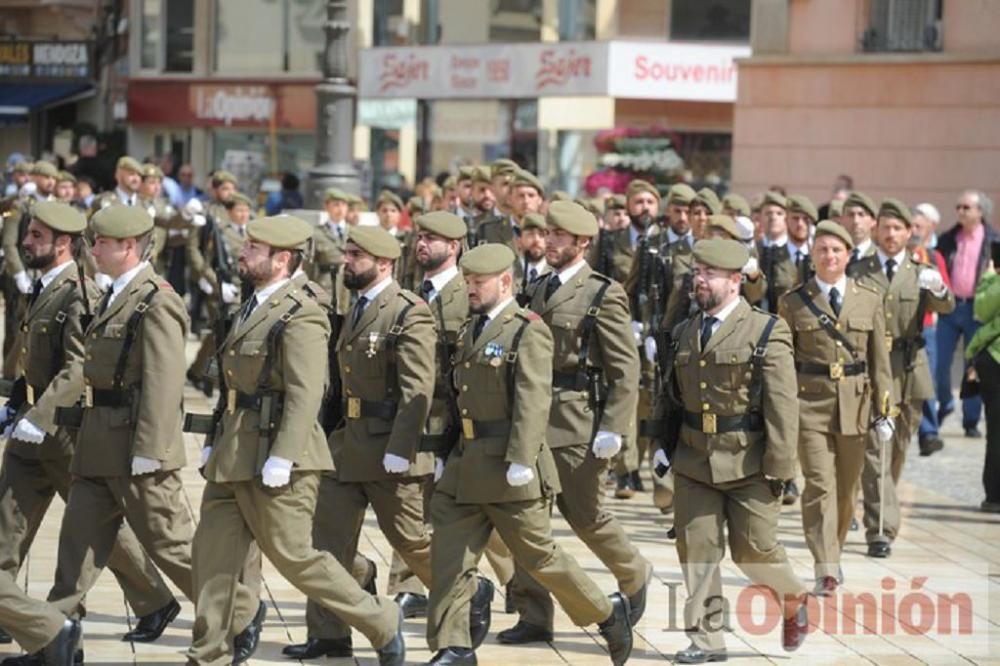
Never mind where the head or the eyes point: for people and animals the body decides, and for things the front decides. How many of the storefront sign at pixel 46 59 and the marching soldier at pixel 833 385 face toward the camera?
2

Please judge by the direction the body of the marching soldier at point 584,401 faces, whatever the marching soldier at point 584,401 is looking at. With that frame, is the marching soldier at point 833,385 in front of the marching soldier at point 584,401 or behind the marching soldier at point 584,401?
behind

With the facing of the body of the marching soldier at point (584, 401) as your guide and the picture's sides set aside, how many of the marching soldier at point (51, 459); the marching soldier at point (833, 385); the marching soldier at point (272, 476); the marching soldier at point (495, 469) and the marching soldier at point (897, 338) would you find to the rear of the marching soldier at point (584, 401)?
2

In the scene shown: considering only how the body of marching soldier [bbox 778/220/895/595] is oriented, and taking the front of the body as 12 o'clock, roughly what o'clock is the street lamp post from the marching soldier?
The street lamp post is roughly at 5 o'clock from the marching soldier.

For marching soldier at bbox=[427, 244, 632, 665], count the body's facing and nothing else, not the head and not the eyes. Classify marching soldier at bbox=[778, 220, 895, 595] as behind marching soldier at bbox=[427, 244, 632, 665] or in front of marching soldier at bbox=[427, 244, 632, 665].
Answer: behind
